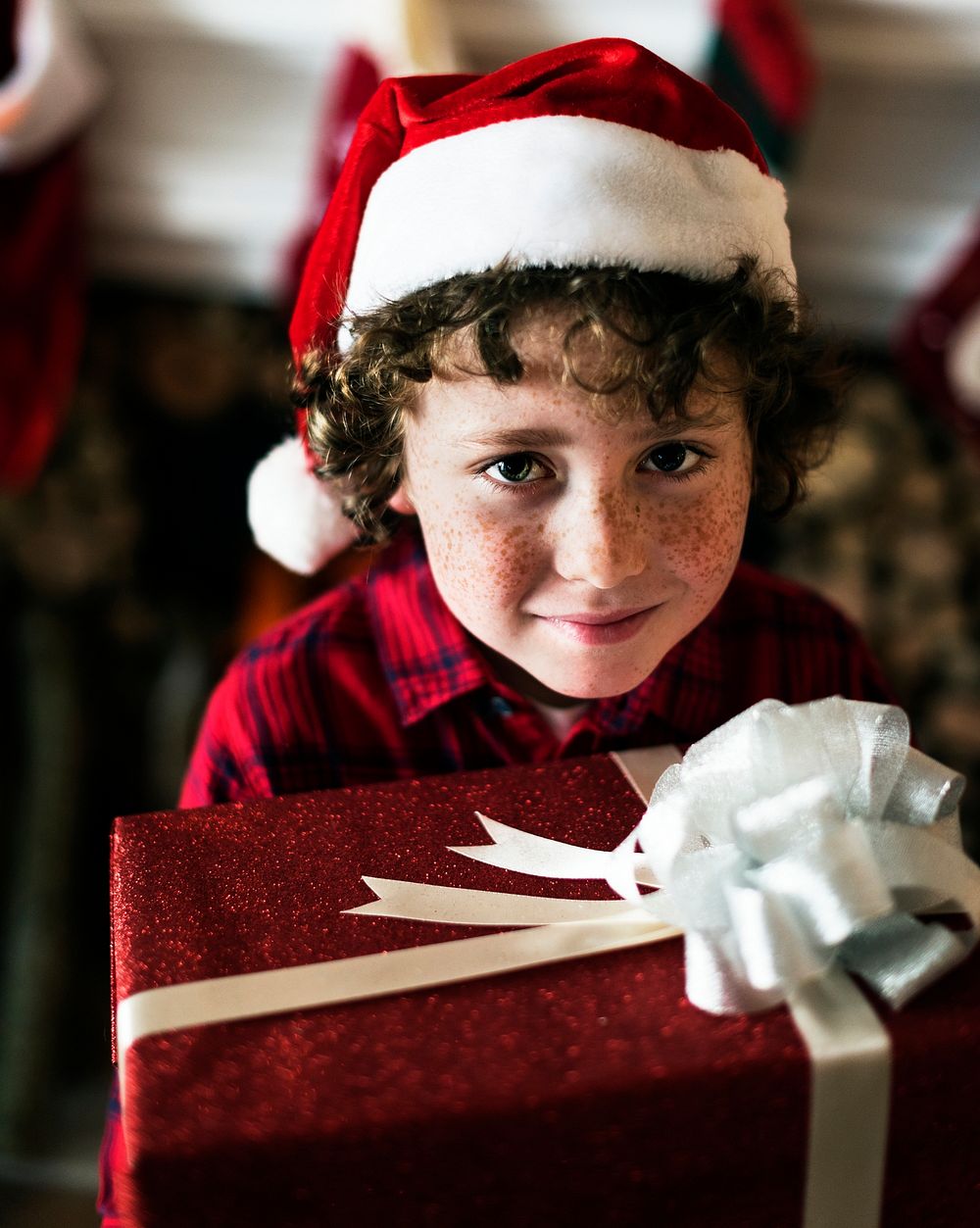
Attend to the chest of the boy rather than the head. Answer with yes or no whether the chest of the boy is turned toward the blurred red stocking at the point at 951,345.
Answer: no

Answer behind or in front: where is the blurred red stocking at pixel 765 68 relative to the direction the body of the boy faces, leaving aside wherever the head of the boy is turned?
behind

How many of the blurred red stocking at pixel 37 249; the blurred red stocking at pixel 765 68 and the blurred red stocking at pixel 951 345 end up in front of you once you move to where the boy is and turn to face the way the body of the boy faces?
0

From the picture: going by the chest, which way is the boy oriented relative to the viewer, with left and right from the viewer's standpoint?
facing the viewer

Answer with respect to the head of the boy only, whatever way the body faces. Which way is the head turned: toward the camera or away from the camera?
toward the camera

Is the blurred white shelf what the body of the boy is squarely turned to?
no

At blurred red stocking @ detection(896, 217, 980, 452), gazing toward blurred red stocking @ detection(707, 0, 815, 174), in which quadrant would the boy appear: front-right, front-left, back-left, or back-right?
front-left

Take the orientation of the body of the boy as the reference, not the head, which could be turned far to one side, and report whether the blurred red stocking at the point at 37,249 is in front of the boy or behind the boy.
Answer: behind
